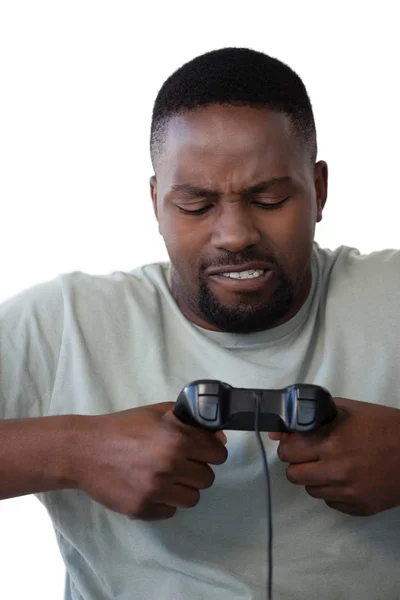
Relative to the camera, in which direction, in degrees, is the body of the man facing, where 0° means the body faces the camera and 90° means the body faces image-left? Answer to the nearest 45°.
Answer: approximately 0°
